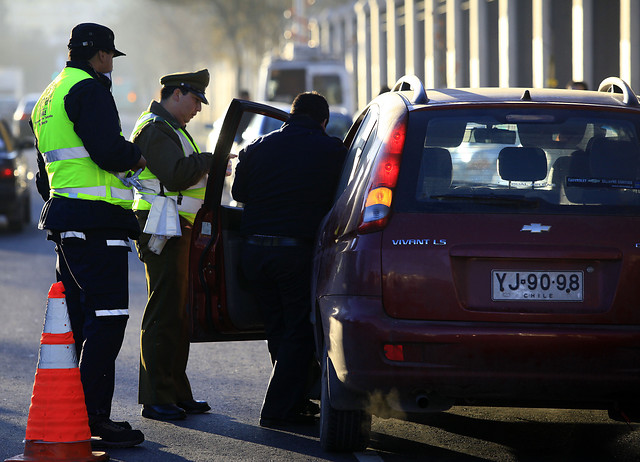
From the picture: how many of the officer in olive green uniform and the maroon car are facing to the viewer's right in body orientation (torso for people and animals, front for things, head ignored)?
1

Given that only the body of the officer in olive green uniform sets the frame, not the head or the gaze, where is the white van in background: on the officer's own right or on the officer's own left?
on the officer's own left

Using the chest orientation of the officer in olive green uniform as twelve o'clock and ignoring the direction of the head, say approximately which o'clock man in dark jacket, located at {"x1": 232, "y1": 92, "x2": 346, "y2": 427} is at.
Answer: The man in dark jacket is roughly at 1 o'clock from the officer in olive green uniform.

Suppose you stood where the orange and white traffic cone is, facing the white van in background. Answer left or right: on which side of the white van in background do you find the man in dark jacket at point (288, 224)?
right

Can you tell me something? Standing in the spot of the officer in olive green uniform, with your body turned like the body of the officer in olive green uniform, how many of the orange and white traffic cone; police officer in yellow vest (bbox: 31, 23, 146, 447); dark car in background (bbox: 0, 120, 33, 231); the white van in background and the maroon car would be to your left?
2

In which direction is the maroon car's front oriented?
away from the camera

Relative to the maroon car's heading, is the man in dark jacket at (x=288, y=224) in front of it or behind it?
in front

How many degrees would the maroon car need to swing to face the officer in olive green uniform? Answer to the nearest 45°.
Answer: approximately 45° to its left

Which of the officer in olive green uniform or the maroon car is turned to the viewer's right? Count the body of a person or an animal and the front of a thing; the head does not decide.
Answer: the officer in olive green uniform

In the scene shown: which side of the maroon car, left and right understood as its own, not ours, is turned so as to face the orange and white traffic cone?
left

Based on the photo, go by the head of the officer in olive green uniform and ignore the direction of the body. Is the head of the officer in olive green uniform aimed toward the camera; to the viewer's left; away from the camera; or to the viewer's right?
to the viewer's right

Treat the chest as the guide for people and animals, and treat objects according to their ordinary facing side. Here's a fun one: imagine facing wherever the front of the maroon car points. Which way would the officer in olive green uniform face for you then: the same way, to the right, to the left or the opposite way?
to the right

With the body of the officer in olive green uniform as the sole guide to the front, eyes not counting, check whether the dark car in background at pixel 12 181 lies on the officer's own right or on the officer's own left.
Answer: on the officer's own left

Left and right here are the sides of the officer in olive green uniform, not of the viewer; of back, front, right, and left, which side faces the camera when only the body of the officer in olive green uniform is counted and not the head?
right
